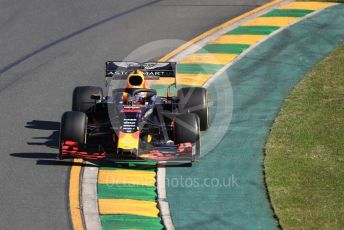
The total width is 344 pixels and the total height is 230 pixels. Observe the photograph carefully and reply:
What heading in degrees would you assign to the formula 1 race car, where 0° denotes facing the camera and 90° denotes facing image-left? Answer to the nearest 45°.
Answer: approximately 0°
